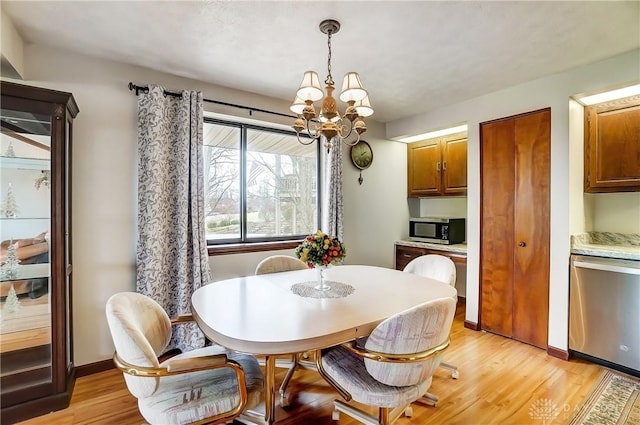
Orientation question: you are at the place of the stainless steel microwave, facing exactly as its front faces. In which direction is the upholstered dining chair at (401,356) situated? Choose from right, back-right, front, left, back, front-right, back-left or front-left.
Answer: front-left

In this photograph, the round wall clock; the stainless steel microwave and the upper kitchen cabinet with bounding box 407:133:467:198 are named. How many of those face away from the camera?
0

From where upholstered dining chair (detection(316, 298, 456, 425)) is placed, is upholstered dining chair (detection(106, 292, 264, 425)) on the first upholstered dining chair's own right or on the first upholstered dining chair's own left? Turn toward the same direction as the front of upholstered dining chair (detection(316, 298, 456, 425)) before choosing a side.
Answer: on the first upholstered dining chair's own left

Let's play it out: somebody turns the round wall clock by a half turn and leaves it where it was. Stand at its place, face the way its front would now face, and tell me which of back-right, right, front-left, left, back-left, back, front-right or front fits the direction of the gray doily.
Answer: back-left

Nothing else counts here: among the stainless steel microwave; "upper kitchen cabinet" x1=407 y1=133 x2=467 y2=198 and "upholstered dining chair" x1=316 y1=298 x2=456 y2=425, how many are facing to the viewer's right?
0

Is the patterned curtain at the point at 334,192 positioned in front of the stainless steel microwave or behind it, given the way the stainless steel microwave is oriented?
in front

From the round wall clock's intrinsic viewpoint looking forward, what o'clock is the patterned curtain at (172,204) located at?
The patterned curtain is roughly at 3 o'clock from the round wall clock.

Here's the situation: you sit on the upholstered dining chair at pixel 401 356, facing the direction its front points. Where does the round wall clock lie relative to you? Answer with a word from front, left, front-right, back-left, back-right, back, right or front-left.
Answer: front-right

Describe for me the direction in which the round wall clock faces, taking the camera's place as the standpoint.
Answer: facing the viewer and to the right of the viewer

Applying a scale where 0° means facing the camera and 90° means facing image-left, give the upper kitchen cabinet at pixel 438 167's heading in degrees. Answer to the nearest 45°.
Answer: approximately 45°
